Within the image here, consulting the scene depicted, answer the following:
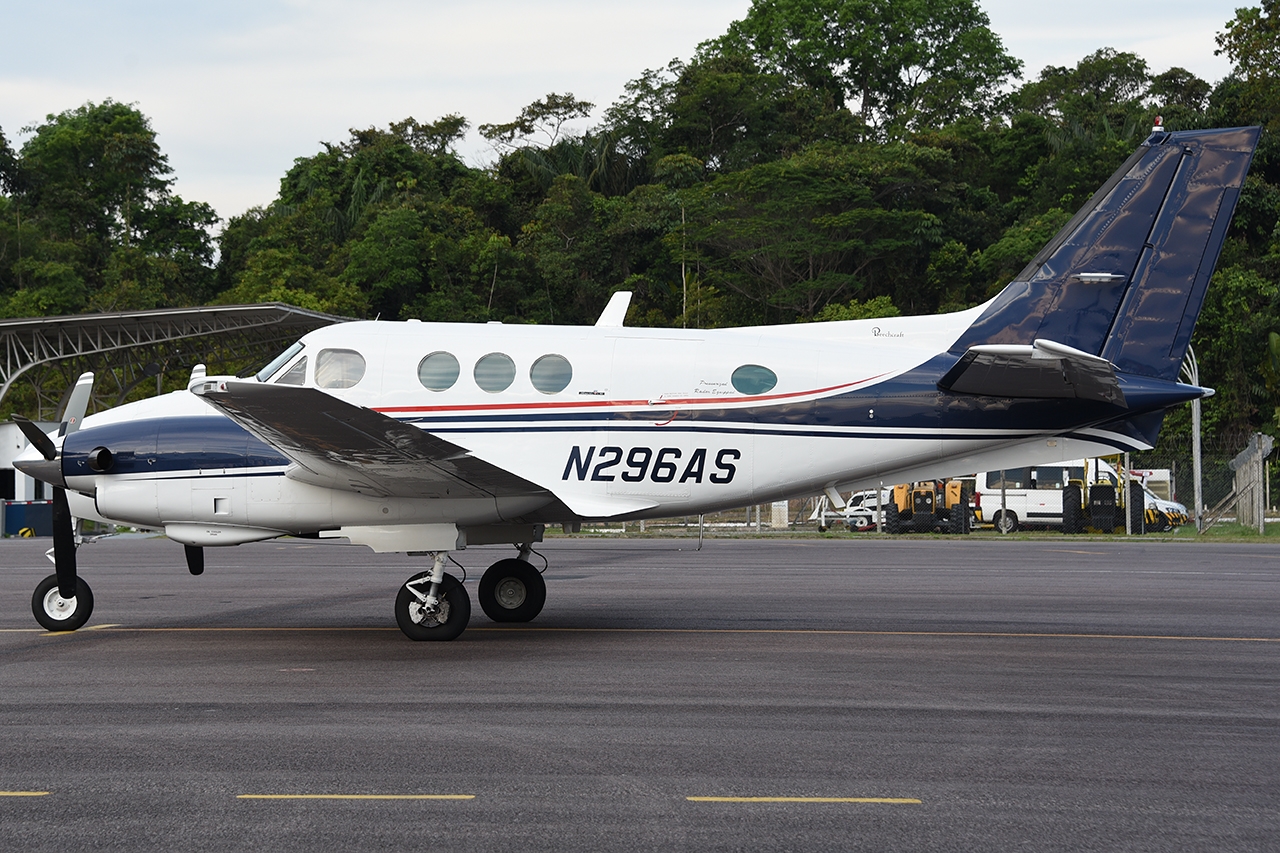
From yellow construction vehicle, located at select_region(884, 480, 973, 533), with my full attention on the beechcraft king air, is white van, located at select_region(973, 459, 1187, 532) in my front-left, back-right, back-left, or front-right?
back-left

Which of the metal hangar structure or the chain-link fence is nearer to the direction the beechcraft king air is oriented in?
the metal hangar structure

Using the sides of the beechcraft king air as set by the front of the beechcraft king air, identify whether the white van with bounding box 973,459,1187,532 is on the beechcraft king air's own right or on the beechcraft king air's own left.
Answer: on the beechcraft king air's own right

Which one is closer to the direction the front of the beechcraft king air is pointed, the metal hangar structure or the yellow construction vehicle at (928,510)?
the metal hangar structure

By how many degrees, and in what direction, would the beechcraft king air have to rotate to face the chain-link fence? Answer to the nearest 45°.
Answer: approximately 135° to its right

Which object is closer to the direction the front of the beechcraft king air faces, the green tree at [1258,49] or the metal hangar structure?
the metal hangar structure

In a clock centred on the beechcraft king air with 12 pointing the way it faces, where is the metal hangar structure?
The metal hangar structure is roughly at 2 o'clock from the beechcraft king air.

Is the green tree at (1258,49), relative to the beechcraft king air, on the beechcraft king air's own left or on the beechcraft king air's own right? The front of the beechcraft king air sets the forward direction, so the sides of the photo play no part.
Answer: on the beechcraft king air's own right

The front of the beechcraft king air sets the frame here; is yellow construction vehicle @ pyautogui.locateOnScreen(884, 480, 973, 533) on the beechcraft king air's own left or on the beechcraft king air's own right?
on the beechcraft king air's own right

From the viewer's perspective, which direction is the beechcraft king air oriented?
to the viewer's left
